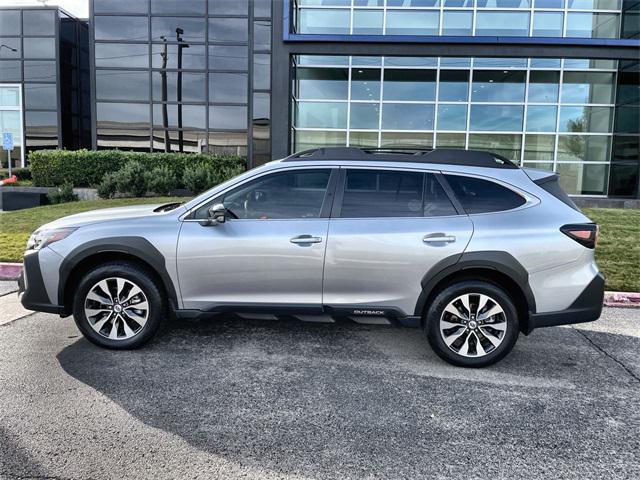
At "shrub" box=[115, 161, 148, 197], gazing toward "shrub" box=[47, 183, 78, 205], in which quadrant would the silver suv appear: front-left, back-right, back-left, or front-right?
back-left

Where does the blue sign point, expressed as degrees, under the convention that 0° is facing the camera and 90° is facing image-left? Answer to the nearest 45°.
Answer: approximately 0°

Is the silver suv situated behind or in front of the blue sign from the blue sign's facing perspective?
in front

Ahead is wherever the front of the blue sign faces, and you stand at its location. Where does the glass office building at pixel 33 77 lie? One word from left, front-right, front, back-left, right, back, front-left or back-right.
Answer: back

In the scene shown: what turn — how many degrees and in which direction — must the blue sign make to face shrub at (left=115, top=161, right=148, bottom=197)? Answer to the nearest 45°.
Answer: approximately 45° to its left

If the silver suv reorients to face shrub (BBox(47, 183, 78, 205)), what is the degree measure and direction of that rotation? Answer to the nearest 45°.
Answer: approximately 45° to its right

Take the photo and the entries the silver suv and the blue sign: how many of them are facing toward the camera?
1

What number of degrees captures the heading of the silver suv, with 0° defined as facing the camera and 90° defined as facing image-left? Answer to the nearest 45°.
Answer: approximately 90°

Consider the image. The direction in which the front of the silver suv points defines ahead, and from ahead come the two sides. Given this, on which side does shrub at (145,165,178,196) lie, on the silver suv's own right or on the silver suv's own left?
on the silver suv's own right
